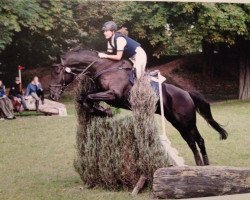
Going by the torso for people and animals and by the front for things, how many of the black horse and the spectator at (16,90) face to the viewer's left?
1

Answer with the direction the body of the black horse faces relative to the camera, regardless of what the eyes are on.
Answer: to the viewer's left

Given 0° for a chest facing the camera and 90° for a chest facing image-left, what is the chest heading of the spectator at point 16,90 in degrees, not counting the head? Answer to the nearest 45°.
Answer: approximately 315°

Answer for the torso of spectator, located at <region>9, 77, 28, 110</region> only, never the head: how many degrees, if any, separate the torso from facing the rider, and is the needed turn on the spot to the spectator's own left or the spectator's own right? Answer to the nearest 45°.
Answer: approximately 45° to the spectator's own left

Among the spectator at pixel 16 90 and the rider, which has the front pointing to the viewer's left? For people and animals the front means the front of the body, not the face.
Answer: the rider

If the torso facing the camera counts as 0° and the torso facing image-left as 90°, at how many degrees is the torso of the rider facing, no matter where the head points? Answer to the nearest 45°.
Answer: approximately 90°
